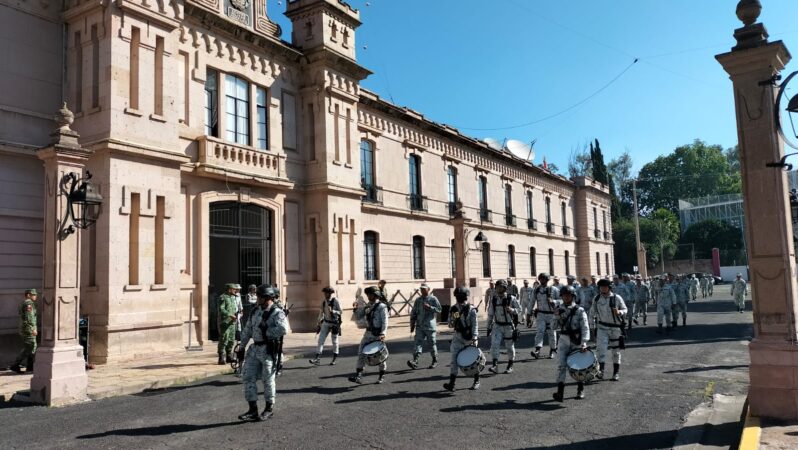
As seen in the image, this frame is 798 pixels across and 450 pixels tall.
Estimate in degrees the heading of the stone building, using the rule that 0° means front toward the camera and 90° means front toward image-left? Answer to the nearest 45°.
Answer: approximately 315°

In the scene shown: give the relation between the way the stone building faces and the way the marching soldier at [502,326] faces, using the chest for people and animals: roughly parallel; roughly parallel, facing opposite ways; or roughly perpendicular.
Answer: roughly perpendicular

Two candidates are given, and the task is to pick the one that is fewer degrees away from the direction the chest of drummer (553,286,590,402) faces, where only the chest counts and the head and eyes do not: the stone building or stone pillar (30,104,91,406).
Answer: the stone pillar

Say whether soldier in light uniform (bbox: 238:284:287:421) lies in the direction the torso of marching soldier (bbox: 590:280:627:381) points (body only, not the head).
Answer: yes

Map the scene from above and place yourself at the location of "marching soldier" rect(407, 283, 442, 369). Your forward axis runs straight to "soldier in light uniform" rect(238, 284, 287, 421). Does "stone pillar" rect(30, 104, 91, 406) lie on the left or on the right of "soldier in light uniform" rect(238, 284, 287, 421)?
right

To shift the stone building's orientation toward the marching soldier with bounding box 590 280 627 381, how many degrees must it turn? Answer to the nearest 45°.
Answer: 0° — it already faces them

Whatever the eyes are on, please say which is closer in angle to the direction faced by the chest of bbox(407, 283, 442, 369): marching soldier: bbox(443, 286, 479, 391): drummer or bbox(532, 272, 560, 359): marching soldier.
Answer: the drummer

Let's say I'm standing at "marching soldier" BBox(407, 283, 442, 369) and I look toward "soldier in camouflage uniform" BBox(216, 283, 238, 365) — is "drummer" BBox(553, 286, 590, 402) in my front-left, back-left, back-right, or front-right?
back-left

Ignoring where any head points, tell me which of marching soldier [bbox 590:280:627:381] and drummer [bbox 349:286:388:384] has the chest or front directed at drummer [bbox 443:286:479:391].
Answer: the marching soldier

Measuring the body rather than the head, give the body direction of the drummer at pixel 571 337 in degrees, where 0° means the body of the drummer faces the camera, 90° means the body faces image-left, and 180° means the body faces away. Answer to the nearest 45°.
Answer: approximately 45°

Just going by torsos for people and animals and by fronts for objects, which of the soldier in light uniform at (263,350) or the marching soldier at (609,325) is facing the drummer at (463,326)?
the marching soldier
